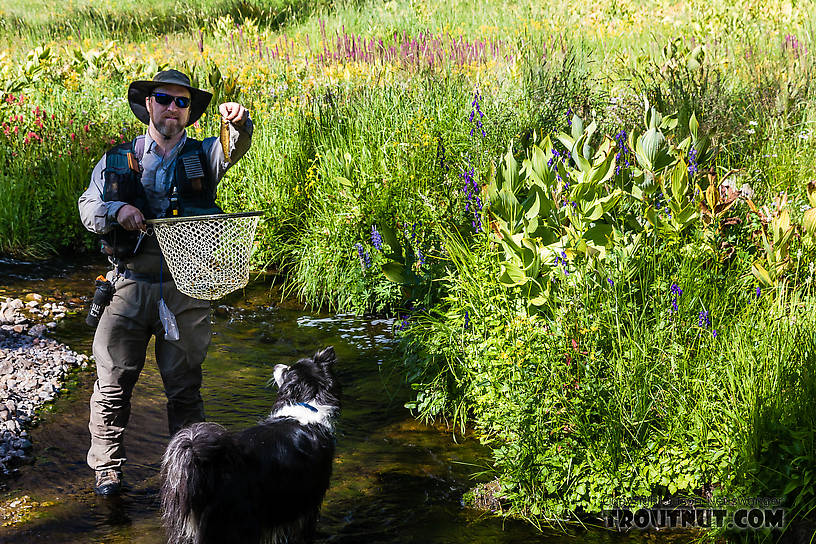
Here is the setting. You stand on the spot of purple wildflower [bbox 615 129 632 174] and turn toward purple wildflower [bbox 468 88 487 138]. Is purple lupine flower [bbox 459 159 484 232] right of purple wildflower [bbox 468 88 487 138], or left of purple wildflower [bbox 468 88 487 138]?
left

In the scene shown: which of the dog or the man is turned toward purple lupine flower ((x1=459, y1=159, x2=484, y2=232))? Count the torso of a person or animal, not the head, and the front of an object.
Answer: the dog

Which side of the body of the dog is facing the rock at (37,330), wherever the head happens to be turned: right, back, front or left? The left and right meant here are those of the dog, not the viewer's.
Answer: left

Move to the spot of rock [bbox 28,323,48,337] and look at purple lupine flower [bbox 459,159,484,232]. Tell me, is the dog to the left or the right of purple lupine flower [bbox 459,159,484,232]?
right

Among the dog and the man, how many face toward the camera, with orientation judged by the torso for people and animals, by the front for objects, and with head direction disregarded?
1

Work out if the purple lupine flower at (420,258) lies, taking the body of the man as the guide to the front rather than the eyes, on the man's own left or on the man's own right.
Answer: on the man's own left

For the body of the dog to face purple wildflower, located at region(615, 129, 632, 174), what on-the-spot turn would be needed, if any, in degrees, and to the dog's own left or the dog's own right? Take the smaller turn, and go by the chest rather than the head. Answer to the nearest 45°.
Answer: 0° — it already faces it

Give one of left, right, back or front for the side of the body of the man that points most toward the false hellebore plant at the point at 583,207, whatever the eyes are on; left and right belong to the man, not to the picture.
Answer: left

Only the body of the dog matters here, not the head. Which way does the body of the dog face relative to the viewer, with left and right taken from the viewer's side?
facing away from the viewer and to the right of the viewer

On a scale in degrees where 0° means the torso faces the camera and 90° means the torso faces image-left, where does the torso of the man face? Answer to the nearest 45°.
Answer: approximately 0°
